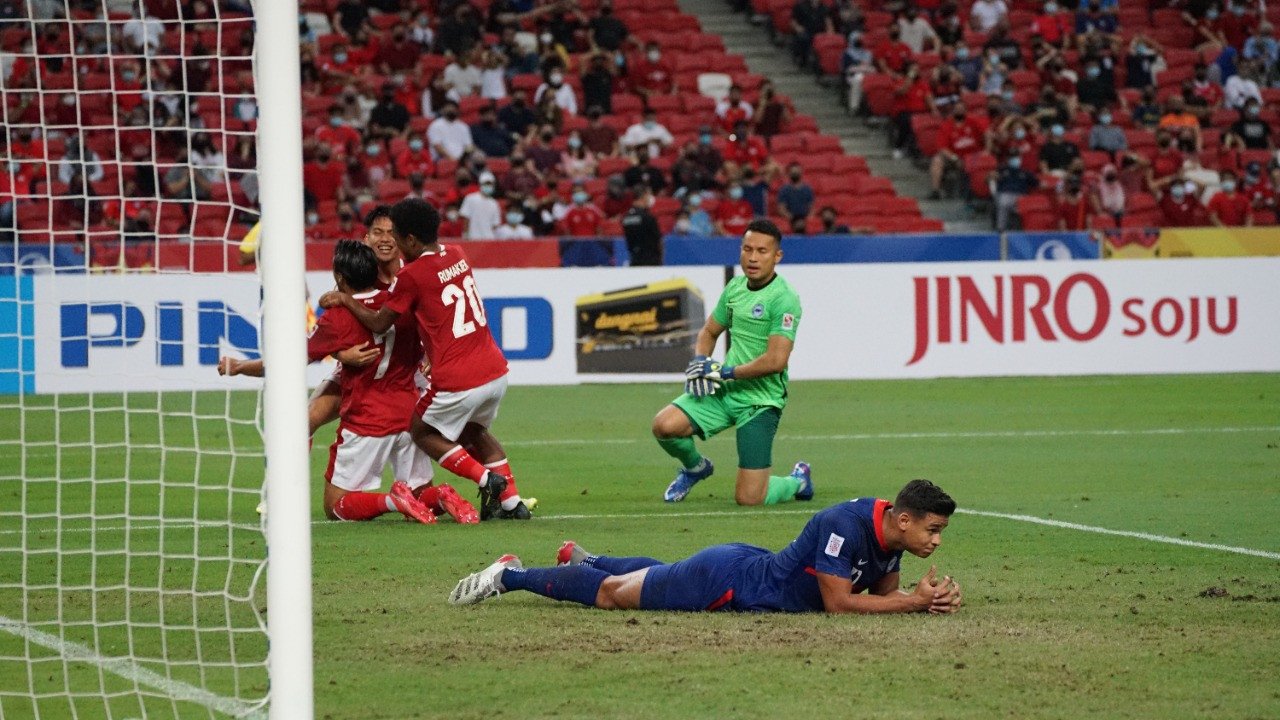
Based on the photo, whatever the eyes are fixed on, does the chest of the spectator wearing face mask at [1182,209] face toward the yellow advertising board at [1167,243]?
yes

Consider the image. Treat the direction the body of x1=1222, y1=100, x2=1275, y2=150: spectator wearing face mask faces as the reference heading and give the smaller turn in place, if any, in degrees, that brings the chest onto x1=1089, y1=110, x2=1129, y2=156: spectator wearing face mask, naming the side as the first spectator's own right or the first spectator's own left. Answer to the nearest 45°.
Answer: approximately 45° to the first spectator's own right

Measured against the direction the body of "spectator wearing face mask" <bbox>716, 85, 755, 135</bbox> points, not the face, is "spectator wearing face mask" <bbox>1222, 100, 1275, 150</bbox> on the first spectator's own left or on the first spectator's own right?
on the first spectator's own left

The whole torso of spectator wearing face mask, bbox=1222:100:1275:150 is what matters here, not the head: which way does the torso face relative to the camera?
toward the camera

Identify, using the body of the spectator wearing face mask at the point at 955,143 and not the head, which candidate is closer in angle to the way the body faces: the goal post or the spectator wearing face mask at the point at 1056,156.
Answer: the goal post

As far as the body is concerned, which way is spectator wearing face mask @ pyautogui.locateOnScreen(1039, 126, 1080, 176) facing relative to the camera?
toward the camera

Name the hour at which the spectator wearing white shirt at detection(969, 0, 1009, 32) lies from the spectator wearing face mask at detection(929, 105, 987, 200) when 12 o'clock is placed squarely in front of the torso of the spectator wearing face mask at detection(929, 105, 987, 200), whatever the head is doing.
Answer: the spectator wearing white shirt at detection(969, 0, 1009, 32) is roughly at 5 o'clock from the spectator wearing face mask at detection(929, 105, 987, 200).

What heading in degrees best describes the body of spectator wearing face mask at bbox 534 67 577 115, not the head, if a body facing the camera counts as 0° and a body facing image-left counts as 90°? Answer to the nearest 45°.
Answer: approximately 0°

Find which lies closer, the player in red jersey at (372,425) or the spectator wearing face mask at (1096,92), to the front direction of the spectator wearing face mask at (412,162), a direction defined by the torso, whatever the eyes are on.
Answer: the player in red jersey

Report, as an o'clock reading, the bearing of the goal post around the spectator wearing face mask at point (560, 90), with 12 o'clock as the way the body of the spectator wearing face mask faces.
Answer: The goal post is roughly at 12 o'clock from the spectator wearing face mask.

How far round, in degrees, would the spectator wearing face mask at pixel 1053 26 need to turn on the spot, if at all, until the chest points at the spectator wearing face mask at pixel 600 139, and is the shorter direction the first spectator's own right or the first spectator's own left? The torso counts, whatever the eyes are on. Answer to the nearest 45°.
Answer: approximately 45° to the first spectator's own right

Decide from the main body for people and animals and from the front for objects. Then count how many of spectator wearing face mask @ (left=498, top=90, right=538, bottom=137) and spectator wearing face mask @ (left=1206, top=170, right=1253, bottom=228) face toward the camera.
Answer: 2
